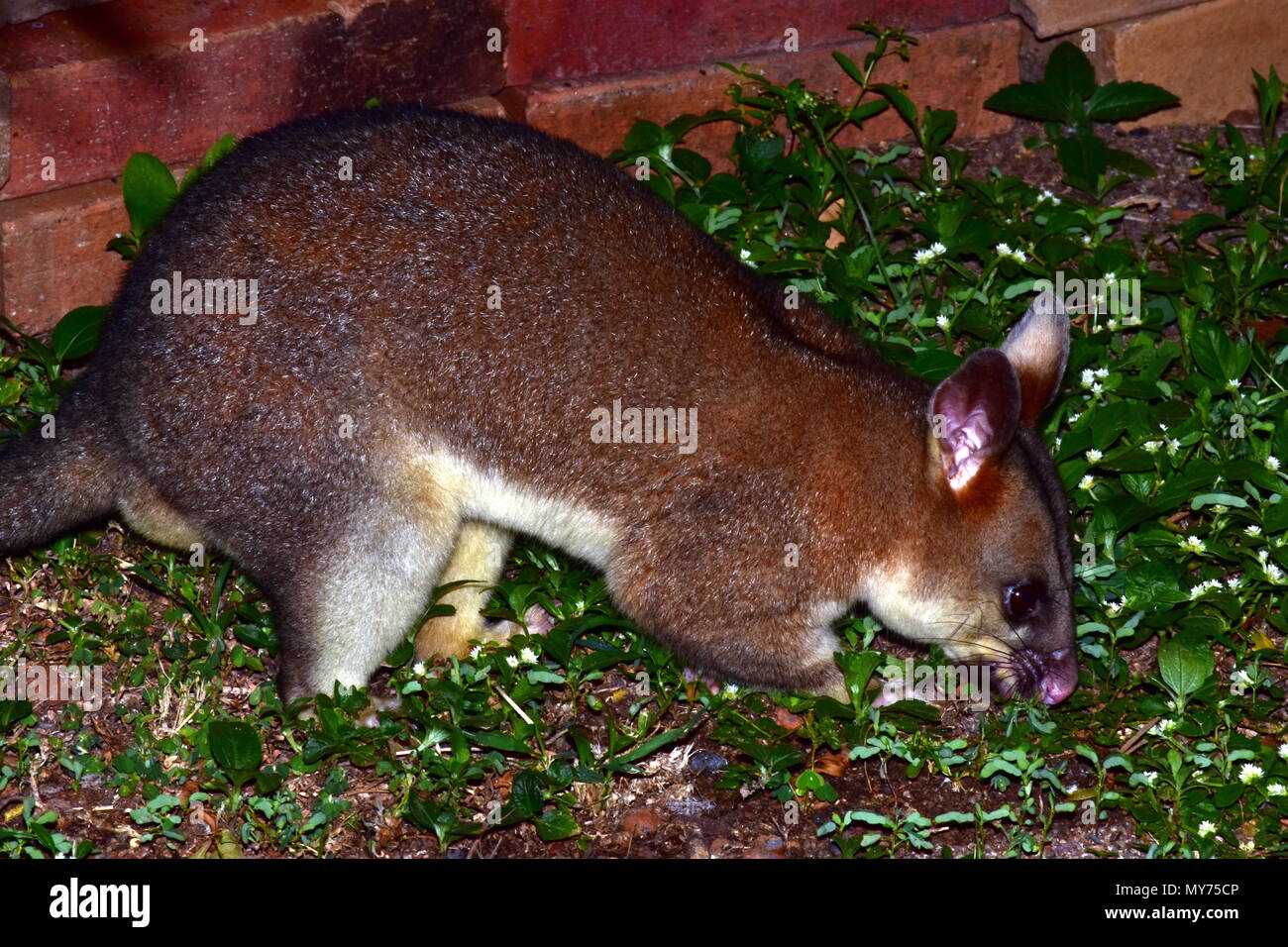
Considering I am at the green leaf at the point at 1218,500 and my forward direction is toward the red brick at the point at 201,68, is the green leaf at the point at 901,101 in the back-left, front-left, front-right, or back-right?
front-right

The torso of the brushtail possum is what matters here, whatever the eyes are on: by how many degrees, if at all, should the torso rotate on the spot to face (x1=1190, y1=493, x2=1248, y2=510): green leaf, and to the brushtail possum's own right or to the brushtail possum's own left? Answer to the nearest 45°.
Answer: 0° — it already faces it

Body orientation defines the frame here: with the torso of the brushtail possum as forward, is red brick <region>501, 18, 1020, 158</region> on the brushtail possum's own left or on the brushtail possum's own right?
on the brushtail possum's own left

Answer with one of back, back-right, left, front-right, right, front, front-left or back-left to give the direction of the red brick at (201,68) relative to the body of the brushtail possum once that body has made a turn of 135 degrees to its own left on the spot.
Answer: front

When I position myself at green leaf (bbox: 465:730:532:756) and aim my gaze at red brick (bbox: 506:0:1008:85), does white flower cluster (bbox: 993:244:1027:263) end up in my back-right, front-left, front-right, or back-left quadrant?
front-right

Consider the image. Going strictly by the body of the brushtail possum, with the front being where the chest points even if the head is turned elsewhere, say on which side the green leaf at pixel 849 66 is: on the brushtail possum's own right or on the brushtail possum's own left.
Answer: on the brushtail possum's own left

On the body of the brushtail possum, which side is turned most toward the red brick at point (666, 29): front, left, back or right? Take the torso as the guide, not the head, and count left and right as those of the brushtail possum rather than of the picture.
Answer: left

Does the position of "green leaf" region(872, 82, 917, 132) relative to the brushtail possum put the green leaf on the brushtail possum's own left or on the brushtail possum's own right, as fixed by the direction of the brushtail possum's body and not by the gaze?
on the brushtail possum's own left

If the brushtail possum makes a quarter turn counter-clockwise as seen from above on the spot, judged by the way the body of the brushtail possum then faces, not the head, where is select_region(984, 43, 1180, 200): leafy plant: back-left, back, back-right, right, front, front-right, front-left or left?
front-right

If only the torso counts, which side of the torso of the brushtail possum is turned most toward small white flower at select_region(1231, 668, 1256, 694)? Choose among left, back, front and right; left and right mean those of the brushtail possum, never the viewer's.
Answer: front

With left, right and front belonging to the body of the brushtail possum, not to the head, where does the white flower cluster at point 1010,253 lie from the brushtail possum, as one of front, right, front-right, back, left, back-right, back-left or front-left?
front-left

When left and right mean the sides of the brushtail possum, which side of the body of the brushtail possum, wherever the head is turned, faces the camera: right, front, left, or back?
right

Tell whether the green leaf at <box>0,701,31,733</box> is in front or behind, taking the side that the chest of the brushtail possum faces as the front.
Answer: behind
